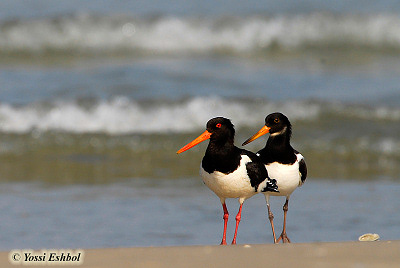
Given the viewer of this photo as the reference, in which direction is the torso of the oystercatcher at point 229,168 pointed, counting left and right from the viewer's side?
facing the viewer and to the left of the viewer

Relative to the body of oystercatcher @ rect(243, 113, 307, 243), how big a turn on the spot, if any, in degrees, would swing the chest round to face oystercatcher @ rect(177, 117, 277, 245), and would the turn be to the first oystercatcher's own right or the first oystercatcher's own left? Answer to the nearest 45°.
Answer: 0° — it already faces it

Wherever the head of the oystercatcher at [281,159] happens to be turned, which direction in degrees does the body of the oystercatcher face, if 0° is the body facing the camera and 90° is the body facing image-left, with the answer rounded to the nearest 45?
approximately 45°

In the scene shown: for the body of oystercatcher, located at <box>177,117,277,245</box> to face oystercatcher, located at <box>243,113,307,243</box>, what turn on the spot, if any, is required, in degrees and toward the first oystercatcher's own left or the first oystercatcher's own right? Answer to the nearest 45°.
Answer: approximately 180°

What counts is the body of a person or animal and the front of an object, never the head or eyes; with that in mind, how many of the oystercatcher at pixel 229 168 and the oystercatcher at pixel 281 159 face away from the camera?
0
